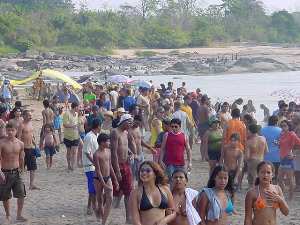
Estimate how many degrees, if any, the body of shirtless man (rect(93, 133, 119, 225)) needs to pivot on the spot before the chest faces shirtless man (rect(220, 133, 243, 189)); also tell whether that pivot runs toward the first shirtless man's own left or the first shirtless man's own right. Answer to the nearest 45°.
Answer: approximately 90° to the first shirtless man's own left

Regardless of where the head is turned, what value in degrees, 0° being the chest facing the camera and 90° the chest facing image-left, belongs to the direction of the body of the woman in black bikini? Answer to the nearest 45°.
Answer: approximately 0°

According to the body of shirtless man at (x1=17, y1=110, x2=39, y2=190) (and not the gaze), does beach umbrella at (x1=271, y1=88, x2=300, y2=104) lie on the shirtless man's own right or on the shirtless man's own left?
on the shirtless man's own left

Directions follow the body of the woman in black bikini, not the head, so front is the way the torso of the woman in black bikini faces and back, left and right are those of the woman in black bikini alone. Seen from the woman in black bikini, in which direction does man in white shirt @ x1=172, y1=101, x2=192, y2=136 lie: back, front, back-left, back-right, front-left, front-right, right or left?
back

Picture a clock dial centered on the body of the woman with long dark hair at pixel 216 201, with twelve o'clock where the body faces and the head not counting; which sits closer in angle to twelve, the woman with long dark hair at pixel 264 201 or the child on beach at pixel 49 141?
the woman with long dark hair
